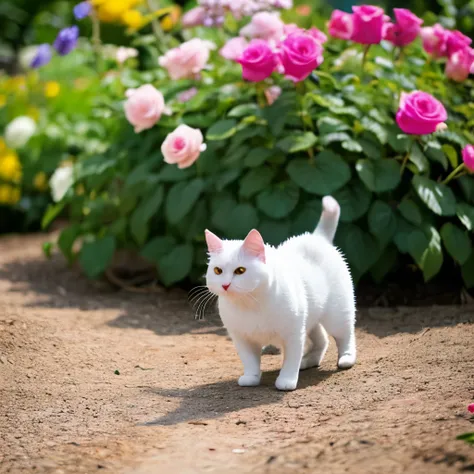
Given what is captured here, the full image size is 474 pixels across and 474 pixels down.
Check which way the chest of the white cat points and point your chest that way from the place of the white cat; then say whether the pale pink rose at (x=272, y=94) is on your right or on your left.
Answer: on your right

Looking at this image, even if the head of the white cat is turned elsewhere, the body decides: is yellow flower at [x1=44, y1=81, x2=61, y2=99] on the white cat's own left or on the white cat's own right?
on the white cat's own right

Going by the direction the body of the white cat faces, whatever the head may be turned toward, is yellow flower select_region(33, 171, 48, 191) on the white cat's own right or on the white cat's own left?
on the white cat's own right

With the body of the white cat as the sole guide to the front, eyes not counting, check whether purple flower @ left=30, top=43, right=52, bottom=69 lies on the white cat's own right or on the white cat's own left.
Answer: on the white cat's own right

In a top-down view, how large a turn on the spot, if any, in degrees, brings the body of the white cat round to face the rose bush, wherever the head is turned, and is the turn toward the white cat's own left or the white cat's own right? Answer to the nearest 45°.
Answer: approximately 135° to the white cat's own right

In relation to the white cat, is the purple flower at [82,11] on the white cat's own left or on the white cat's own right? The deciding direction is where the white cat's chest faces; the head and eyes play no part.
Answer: on the white cat's own right

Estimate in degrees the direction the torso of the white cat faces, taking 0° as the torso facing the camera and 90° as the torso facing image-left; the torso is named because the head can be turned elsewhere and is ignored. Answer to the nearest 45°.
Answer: approximately 45°

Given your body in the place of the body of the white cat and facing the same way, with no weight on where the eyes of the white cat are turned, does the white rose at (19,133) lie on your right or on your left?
on your right

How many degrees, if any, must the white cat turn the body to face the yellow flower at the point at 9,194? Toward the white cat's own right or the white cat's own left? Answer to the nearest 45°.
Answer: approximately 90° to the white cat's own right
